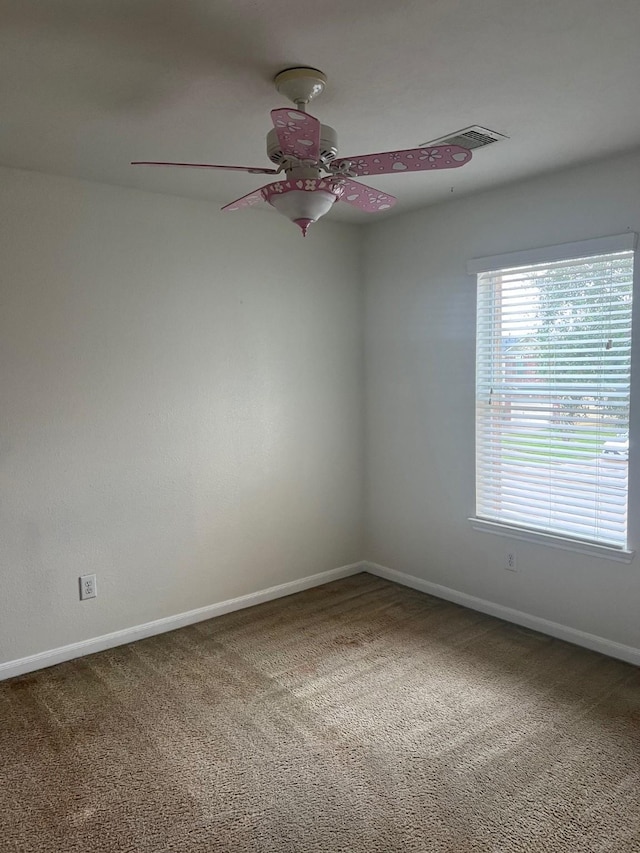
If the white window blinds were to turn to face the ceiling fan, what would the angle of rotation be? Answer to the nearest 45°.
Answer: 0° — it already faces it
